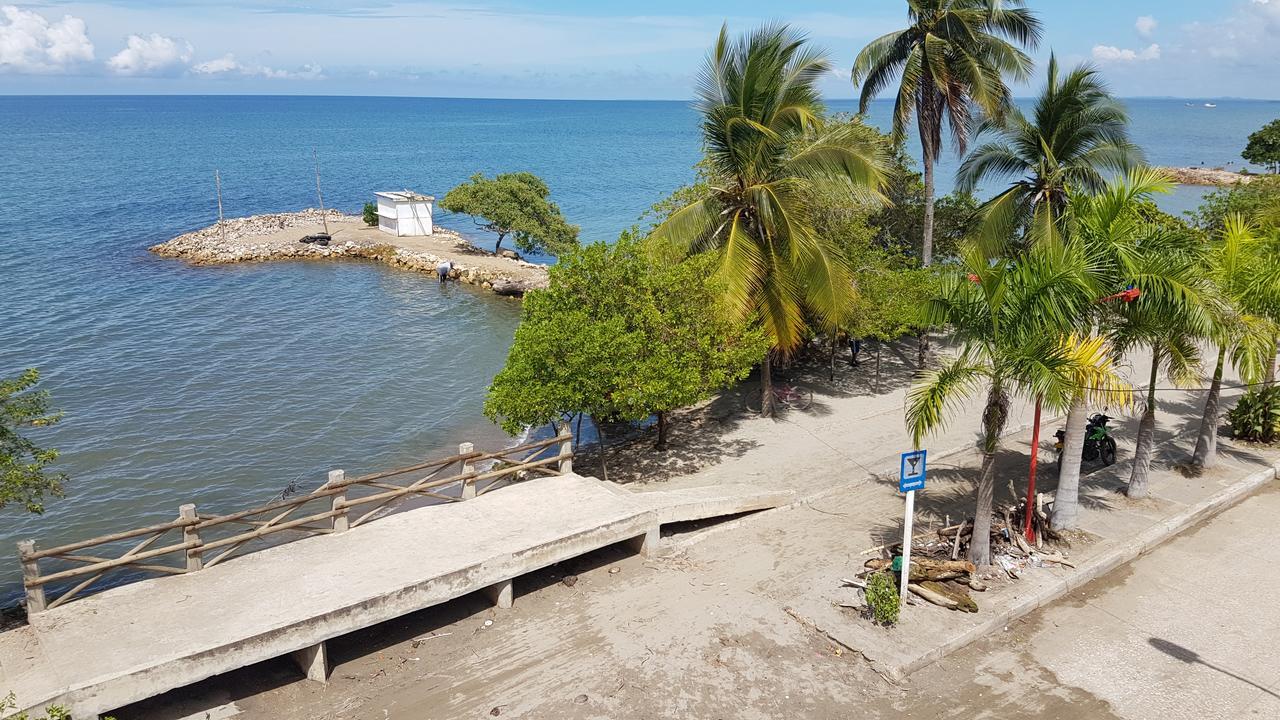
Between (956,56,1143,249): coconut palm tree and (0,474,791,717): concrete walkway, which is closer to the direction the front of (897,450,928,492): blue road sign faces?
the concrete walkway

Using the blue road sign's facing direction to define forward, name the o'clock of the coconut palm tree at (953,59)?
The coconut palm tree is roughly at 6 o'clock from the blue road sign.

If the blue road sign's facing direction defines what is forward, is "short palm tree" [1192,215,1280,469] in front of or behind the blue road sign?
behind

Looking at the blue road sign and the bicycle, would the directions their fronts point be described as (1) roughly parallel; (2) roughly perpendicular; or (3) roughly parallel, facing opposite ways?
roughly perpendicular
